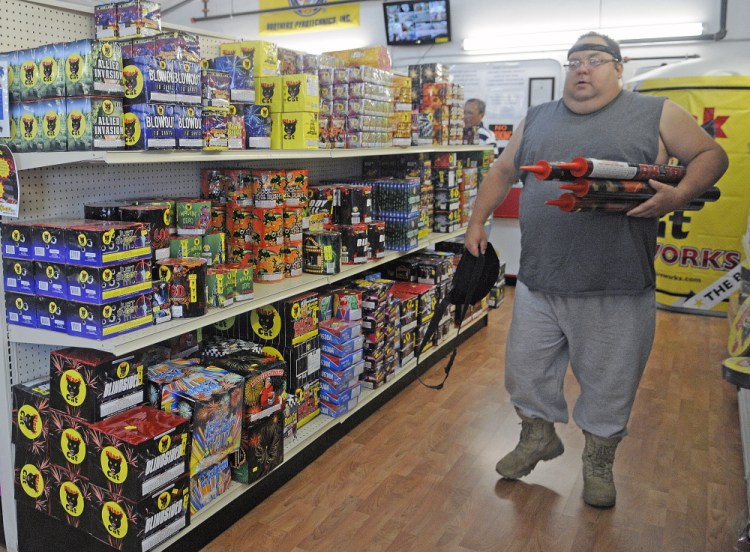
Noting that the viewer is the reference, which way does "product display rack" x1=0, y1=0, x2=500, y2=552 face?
facing the viewer and to the right of the viewer

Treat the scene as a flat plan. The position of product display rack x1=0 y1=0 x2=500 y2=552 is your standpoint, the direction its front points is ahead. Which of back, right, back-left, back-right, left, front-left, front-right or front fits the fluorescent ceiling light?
left

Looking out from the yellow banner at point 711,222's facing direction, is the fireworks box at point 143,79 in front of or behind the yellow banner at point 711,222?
in front

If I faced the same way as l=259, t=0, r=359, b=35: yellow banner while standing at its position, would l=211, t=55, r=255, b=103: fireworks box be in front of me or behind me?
in front

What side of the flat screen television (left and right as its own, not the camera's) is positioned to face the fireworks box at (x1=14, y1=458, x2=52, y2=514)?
front

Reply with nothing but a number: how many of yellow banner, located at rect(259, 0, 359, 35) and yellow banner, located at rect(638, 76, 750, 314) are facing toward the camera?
2

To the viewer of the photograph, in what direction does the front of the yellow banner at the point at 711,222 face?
facing the viewer

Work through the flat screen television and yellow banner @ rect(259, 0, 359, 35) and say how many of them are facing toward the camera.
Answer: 2

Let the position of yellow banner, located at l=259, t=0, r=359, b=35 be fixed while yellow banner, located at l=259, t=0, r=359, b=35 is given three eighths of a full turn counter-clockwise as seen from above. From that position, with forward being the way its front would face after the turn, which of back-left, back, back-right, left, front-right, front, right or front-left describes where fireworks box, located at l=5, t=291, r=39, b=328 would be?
back-right

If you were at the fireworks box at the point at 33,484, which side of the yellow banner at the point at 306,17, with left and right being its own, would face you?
front

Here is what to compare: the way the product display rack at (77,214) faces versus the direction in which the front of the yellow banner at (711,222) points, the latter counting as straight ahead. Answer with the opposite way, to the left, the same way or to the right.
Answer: to the left

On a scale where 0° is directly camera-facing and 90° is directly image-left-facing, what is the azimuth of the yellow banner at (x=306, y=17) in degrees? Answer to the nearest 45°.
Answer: approximately 0°

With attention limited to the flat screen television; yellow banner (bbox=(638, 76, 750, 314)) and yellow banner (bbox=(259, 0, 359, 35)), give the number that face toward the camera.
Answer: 3

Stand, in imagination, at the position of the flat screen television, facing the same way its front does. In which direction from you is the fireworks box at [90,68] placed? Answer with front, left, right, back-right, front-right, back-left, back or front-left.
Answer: front

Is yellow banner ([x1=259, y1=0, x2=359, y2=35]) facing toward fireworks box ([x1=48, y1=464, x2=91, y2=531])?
yes

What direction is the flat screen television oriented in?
toward the camera
